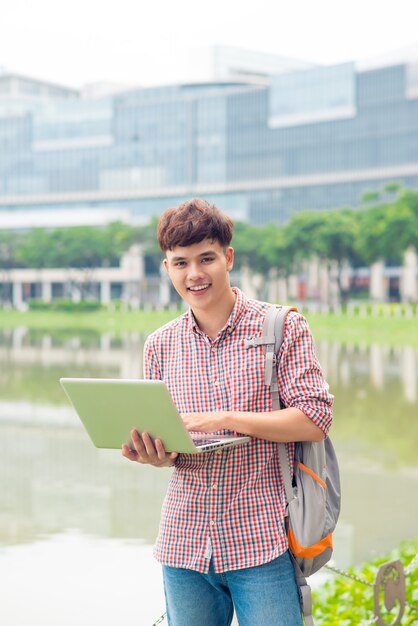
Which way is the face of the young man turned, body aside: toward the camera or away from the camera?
toward the camera

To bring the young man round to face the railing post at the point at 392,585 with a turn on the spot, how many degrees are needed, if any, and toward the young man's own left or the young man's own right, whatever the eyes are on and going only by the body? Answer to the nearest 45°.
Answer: approximately 135° to the young man's own left

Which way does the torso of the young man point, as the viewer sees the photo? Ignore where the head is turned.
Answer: toward the camera
